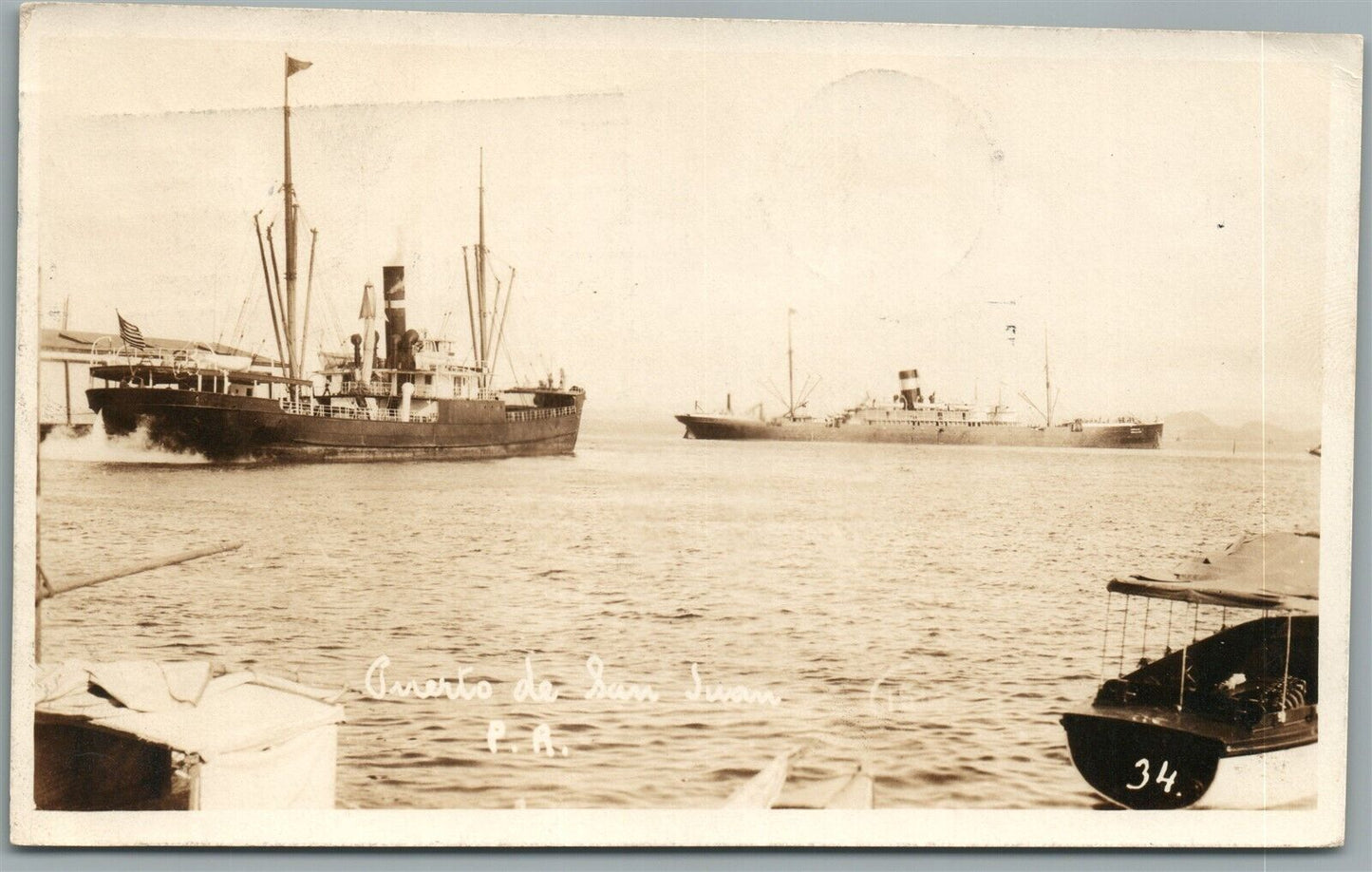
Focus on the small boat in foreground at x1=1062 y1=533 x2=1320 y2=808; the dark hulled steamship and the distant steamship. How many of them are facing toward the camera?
0

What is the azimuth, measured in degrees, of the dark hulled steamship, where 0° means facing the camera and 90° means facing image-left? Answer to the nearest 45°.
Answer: approximately 225°

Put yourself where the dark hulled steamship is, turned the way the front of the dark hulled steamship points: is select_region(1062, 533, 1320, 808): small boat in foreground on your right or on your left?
on your right
